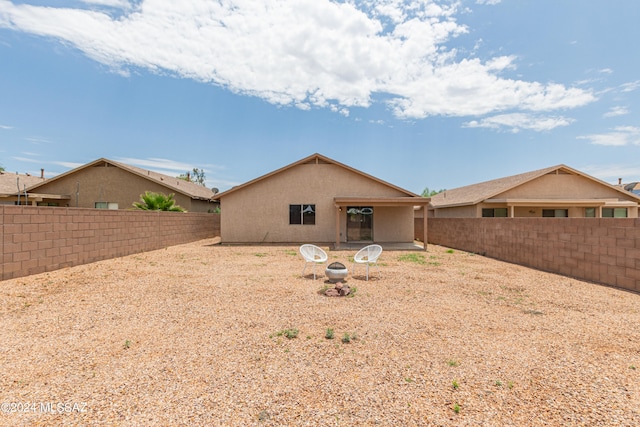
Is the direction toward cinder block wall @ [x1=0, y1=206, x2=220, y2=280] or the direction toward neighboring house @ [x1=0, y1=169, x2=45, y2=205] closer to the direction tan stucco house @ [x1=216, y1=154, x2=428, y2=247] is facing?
the neighboring house

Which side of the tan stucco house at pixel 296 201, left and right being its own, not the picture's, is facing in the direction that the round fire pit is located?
back

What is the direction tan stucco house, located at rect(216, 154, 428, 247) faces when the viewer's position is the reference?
facing away from the viewer

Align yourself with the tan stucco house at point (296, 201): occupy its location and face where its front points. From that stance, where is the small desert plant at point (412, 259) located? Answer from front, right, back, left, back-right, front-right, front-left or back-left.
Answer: back-right

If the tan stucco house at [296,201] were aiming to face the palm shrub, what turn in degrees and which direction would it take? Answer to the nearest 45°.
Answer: approximately 90° to its left

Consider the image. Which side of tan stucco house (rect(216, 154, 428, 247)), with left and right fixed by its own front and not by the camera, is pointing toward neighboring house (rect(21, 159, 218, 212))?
left
